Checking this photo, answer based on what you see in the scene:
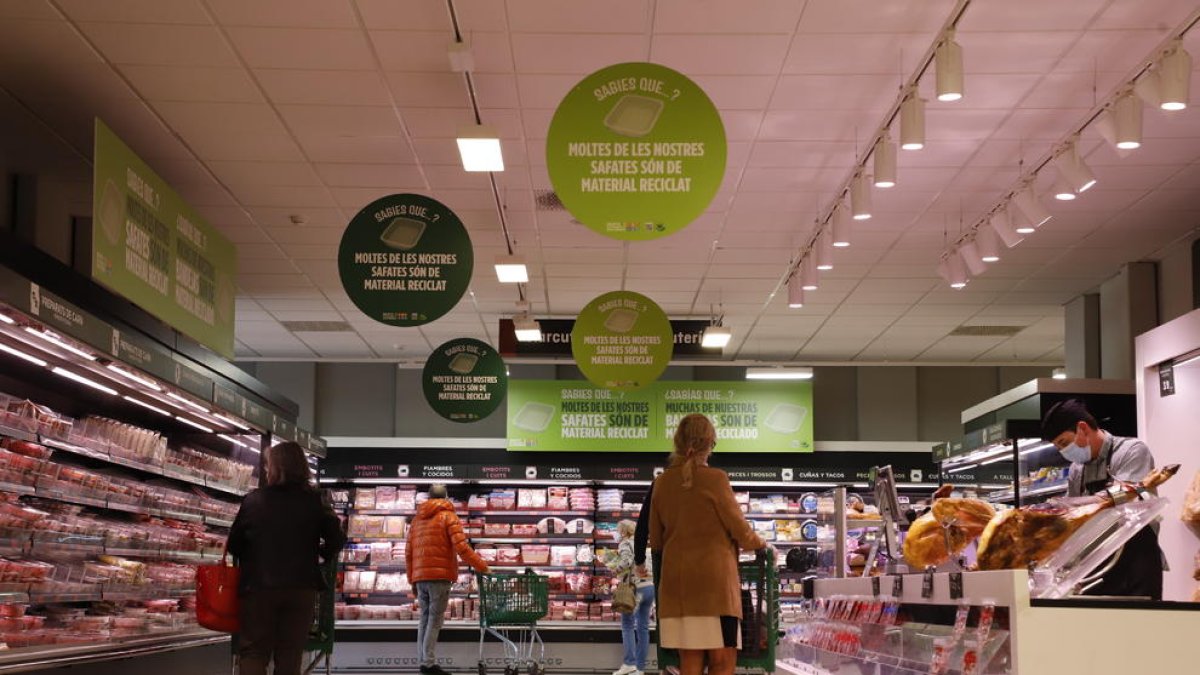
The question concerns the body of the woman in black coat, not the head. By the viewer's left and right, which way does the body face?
facing away from the viewer

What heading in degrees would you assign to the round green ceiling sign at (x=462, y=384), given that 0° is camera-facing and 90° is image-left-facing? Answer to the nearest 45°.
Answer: approximately 0°

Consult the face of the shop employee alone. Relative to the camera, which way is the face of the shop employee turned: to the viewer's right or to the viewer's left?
to the viewer's left

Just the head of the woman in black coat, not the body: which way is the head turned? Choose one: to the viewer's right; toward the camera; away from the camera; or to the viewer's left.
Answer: away from the camera

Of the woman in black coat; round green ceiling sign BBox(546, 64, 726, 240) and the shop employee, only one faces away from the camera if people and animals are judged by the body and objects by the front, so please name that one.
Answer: the woman in black coat

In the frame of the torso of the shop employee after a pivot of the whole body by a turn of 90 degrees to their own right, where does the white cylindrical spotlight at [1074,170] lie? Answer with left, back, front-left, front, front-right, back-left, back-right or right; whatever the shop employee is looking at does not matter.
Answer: front-right

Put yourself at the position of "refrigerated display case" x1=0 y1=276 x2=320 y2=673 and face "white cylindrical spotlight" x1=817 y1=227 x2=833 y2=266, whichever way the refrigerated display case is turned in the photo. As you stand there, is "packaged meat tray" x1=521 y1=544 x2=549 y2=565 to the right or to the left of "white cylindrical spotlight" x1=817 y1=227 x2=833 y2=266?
left

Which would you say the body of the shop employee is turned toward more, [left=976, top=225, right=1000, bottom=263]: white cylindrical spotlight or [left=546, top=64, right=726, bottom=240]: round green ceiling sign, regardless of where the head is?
the round green ceiling sign
